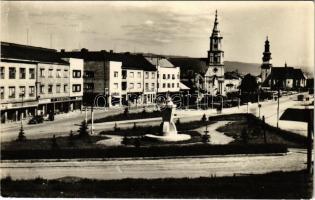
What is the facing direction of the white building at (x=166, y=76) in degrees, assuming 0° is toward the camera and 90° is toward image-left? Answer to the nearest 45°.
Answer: approximately 0°

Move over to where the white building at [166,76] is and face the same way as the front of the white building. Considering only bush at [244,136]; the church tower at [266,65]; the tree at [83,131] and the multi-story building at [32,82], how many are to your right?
2

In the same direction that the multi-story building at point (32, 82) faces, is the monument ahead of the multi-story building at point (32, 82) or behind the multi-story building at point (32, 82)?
ahead

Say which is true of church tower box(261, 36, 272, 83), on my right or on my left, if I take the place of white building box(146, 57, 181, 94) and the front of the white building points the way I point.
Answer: on my left

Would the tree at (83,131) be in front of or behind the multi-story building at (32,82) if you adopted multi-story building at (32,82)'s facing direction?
in front

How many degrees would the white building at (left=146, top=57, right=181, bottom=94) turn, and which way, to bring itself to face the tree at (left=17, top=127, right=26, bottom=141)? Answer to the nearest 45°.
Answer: approximately 90° to its right

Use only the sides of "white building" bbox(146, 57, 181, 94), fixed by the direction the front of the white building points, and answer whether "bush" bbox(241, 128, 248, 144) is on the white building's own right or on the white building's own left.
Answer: on the white building's own left

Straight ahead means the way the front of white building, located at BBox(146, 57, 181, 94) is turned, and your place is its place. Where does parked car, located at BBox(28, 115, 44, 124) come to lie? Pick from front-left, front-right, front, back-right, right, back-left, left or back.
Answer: right

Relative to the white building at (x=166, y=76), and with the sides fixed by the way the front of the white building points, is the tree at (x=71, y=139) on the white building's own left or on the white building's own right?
on the white building's own right
